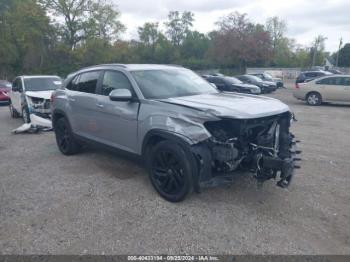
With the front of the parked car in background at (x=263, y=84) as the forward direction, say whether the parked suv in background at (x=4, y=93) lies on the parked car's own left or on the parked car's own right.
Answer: on the parked car's own right

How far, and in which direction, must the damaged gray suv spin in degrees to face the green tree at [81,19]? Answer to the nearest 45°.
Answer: approximately 135° to its left

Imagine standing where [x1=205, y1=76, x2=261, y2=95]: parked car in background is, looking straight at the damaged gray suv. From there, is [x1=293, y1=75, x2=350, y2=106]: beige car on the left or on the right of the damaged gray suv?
left

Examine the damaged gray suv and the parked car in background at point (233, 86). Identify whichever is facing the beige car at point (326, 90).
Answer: the parked car in background

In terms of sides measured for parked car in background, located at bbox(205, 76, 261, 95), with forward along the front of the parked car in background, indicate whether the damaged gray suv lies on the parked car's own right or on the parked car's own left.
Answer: on the parked car's own right
